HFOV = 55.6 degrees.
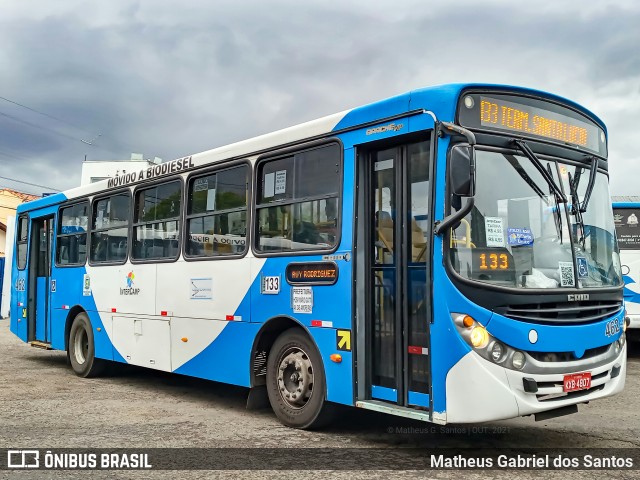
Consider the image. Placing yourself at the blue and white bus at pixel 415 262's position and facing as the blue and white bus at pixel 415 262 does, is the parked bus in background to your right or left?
on your left

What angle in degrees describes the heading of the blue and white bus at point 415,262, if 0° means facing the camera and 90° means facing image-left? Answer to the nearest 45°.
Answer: approximately 315°
